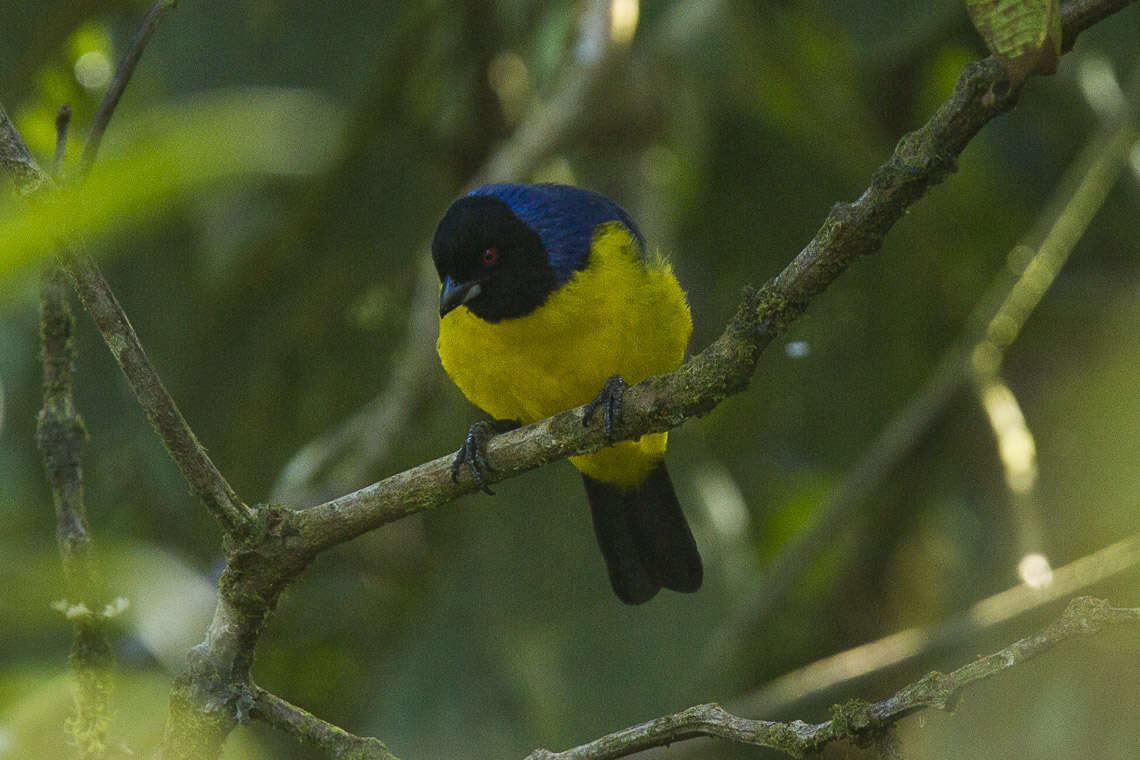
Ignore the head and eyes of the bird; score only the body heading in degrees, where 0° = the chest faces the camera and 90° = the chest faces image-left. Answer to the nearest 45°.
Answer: approximately 45°
